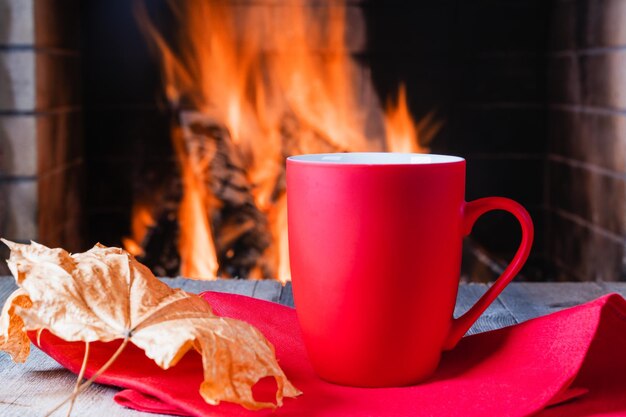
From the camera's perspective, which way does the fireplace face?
toward the camera

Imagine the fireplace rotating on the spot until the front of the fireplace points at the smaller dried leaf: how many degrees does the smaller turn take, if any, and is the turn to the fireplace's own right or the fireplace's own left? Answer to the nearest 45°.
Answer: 0° — it already faces it

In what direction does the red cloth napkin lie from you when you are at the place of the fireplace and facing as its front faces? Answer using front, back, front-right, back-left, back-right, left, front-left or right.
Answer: front

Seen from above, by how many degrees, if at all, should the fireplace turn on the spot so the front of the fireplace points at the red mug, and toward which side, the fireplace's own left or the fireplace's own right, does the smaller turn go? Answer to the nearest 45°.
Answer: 0° — it already faces it
